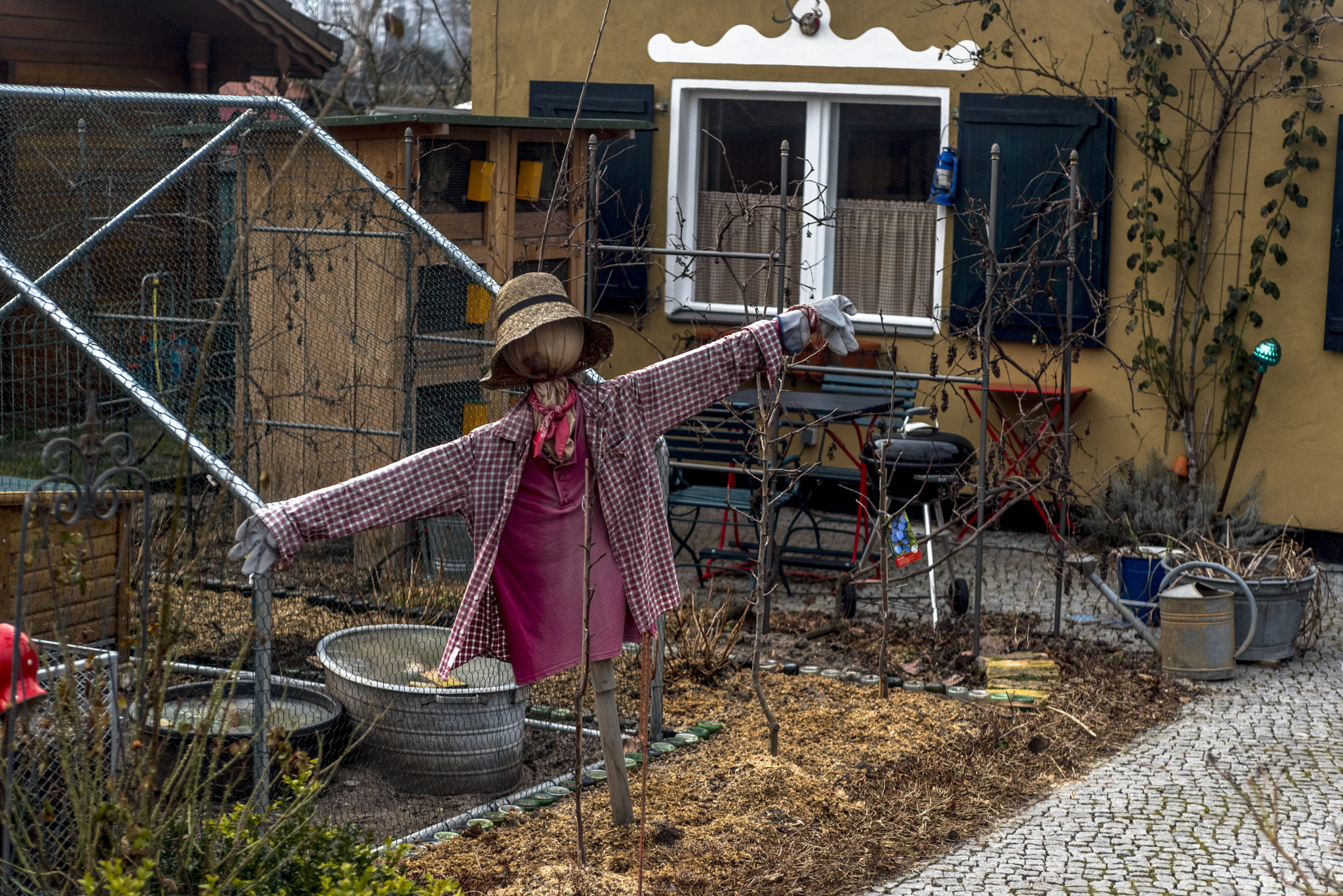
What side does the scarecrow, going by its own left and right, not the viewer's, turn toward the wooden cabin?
back

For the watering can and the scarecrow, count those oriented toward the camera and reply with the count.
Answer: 1

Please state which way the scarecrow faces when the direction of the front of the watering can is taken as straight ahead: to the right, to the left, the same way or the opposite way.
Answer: to the left

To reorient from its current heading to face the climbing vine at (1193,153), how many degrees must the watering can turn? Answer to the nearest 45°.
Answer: approximately 90° to its right

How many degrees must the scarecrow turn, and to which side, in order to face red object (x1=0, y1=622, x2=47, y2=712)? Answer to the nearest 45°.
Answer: approximately 45° to its right

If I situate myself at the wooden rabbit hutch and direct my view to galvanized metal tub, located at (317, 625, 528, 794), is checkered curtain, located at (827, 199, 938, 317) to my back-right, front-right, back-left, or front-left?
back-left

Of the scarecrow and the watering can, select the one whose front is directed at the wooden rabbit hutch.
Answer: the watering can

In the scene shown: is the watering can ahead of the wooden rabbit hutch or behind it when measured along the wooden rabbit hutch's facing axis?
ahead

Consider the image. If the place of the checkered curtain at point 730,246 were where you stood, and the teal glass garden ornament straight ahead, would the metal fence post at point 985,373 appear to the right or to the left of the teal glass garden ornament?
right

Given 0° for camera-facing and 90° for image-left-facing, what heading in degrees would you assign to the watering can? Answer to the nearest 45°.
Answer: approximately 90°

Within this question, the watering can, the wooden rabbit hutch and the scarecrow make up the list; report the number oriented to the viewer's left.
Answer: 1

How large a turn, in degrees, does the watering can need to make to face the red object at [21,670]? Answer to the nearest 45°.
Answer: approximately 45° to its left

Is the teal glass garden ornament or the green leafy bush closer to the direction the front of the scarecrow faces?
the green leafy bush
